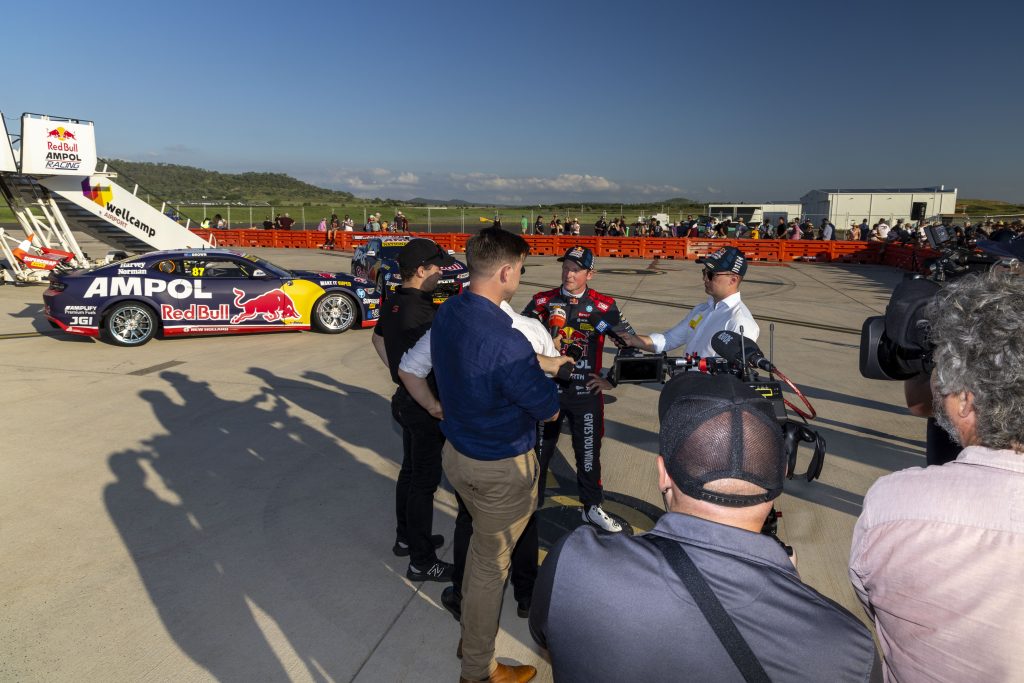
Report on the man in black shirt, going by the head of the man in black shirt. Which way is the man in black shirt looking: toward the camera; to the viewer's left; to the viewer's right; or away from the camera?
to the viewer's right

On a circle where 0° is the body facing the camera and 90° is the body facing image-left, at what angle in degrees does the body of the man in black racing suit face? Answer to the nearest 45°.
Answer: approximately 0°

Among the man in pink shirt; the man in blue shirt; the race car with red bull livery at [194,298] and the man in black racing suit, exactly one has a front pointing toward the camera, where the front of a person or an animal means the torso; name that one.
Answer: the man in black racing suit

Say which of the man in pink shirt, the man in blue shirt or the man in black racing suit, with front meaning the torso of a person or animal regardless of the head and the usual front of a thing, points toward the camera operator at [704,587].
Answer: the man in black racing suit

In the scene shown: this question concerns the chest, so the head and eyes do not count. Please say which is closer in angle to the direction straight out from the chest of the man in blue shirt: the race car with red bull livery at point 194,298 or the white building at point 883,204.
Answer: the white building

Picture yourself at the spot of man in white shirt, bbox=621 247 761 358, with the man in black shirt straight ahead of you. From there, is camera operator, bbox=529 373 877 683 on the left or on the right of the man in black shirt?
left

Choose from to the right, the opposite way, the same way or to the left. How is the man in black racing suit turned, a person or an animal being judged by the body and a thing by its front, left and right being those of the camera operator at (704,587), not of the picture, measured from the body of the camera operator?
the opposite way

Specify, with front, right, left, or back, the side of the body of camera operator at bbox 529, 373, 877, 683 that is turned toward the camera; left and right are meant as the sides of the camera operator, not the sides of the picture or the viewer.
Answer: back

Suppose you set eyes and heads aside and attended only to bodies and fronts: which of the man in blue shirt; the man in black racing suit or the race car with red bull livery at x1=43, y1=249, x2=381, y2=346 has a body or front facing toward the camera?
the man in black racing suit

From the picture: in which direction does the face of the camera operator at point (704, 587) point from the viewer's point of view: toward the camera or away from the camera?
away from the camera

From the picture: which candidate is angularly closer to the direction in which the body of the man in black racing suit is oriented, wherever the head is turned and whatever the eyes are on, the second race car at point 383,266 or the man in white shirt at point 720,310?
the man in white shirt

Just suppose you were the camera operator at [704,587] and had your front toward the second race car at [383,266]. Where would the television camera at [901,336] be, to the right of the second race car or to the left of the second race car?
right

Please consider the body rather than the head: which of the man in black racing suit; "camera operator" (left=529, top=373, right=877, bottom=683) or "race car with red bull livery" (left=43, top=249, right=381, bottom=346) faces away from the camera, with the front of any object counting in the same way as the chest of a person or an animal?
the camera operator

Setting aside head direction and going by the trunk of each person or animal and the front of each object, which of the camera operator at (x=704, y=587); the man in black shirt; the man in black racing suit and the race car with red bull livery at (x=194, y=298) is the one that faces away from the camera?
the camera operator

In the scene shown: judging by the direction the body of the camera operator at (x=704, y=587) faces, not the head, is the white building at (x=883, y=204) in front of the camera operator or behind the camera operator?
in front

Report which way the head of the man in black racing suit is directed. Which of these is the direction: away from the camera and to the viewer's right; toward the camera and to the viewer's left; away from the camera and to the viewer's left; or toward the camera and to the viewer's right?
toward the camera and to the viewer's left

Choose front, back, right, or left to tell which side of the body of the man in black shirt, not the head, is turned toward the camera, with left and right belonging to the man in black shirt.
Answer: right
